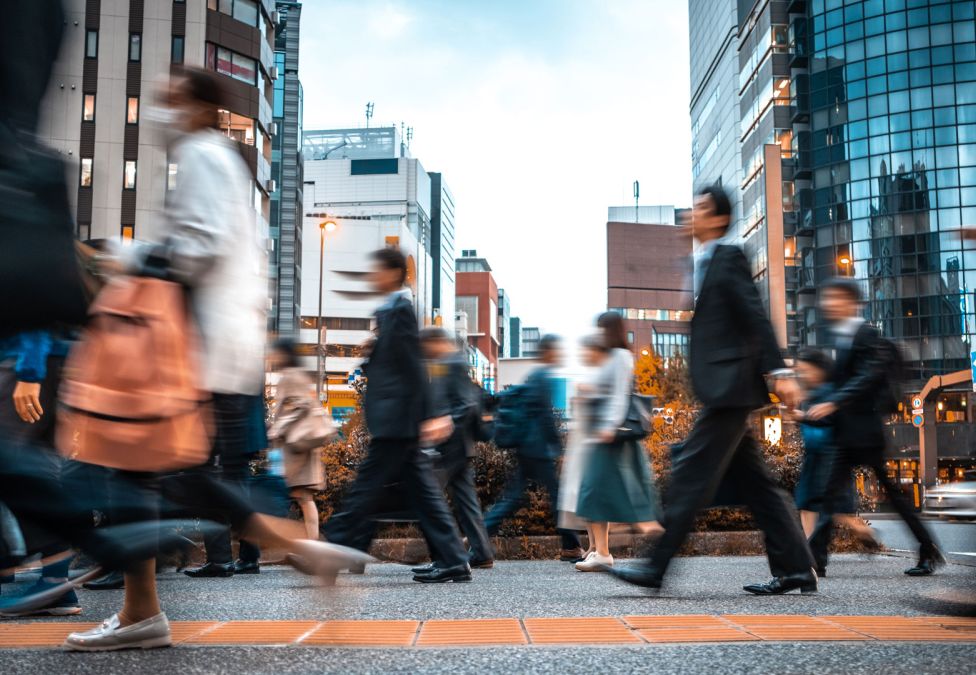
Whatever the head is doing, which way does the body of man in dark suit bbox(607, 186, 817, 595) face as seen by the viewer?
to the viewer's left

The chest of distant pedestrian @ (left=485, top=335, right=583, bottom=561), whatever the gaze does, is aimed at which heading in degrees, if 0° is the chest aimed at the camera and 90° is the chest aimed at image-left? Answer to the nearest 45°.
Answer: approximately 270°

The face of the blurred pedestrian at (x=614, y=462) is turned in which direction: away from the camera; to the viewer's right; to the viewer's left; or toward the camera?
to the viewer's left

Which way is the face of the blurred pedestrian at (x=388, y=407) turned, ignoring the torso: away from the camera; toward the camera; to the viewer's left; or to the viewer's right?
to the viewer's left

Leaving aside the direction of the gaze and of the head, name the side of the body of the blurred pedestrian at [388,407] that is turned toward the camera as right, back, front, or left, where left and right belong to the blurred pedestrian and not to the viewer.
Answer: left

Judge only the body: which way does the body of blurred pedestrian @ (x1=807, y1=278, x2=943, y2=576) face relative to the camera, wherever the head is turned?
to the viewer's left

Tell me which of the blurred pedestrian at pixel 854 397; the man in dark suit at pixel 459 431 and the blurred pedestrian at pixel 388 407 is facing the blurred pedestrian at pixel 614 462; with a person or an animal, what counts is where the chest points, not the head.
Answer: the blurred pedestrian at pixel 854 397

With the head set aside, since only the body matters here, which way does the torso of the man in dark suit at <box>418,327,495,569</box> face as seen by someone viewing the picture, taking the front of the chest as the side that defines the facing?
to the viewer's left
